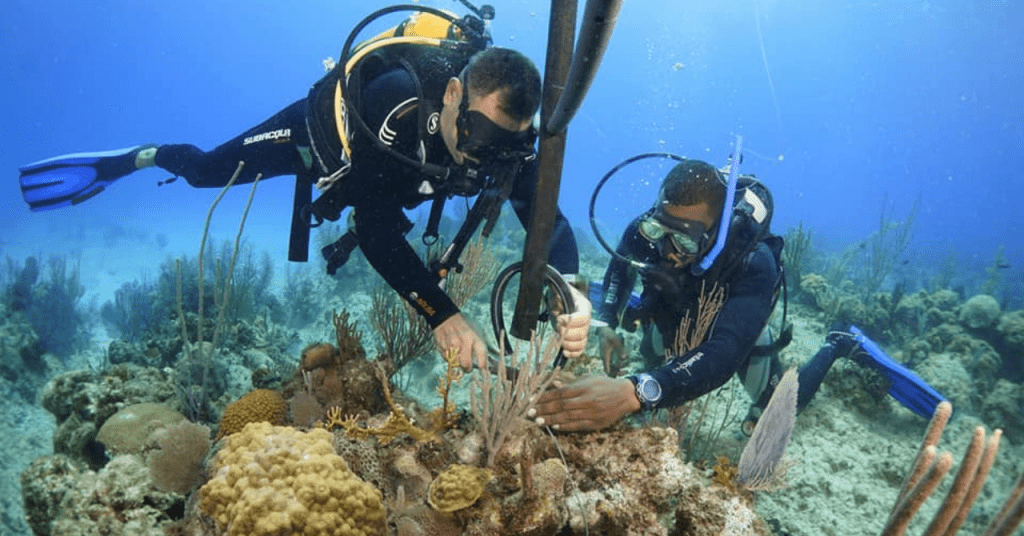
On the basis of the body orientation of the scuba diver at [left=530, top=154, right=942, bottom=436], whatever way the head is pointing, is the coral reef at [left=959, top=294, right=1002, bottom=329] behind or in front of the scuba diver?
behind

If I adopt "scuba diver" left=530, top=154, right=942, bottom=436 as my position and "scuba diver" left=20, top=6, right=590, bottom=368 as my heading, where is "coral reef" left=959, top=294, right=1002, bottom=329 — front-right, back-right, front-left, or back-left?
back-right

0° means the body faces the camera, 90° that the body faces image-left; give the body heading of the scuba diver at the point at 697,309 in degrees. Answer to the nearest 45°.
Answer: approximately 45°

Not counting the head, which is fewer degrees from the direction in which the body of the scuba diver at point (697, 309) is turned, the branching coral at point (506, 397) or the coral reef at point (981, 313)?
the branching coral

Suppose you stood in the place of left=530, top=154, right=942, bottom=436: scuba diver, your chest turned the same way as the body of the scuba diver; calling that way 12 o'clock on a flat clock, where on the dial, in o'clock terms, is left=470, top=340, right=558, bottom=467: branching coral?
The branching coral is roughly at 11 o'clock from the scuba diver.
